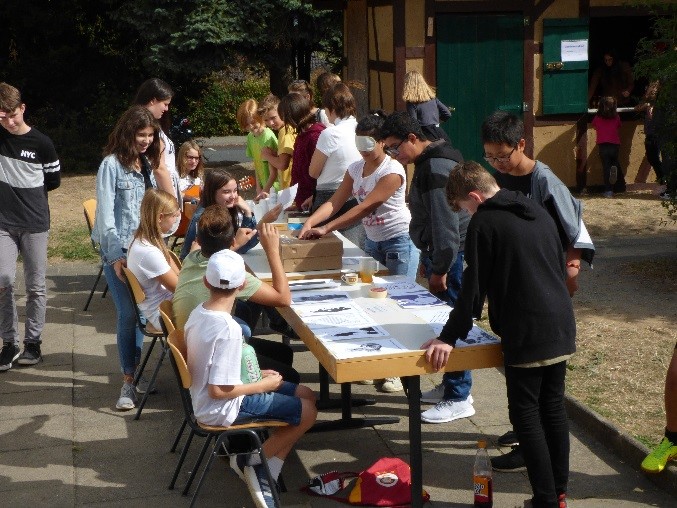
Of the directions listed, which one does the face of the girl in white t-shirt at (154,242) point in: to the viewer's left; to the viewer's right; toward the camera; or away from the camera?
to the viewer's right

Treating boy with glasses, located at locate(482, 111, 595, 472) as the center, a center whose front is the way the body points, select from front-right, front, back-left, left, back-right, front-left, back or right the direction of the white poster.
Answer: back-right

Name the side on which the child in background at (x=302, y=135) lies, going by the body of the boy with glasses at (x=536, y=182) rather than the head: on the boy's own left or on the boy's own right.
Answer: on the boy's own right

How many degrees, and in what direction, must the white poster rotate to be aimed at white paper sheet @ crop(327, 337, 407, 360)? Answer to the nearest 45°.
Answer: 0° — it already faces it

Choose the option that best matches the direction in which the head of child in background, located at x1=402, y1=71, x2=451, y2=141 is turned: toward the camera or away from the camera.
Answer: away from the camera

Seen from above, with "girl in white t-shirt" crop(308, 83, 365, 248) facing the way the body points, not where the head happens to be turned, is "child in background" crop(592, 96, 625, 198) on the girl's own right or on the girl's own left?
on the girl's own right

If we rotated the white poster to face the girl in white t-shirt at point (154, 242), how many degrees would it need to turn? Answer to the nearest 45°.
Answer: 0° — it already faces them

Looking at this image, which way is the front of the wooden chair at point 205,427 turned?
to the viewer's right
